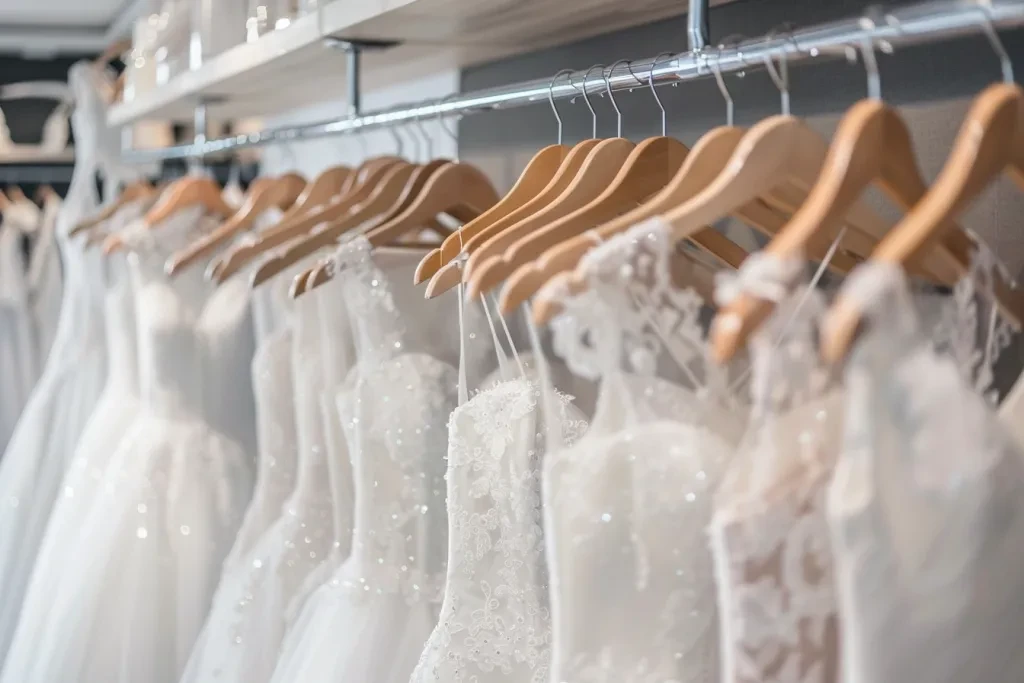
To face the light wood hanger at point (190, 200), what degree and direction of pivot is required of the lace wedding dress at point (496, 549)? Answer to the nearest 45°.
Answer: approximately 180°

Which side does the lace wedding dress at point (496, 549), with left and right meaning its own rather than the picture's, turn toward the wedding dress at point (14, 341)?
back

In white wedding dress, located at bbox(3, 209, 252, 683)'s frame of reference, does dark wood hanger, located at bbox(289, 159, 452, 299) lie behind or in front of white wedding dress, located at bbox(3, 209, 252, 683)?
in front

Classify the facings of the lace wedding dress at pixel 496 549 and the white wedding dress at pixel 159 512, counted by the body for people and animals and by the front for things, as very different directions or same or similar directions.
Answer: same or similar directions

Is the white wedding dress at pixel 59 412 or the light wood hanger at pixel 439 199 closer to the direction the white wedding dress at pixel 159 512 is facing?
the light wood hanger

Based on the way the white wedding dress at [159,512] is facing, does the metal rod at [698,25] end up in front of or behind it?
in front

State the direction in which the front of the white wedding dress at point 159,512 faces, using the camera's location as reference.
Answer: facing the viewer and to the right of the viewer

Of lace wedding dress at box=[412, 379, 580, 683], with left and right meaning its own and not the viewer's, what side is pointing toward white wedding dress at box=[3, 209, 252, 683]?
back

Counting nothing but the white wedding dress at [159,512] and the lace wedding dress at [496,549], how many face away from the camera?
0

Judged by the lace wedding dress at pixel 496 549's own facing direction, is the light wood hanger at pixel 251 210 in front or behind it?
behind

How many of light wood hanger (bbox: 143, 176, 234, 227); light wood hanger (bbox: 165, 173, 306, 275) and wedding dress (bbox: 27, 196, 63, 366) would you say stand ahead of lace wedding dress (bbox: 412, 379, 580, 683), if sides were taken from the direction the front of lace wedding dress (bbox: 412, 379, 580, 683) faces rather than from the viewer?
0
